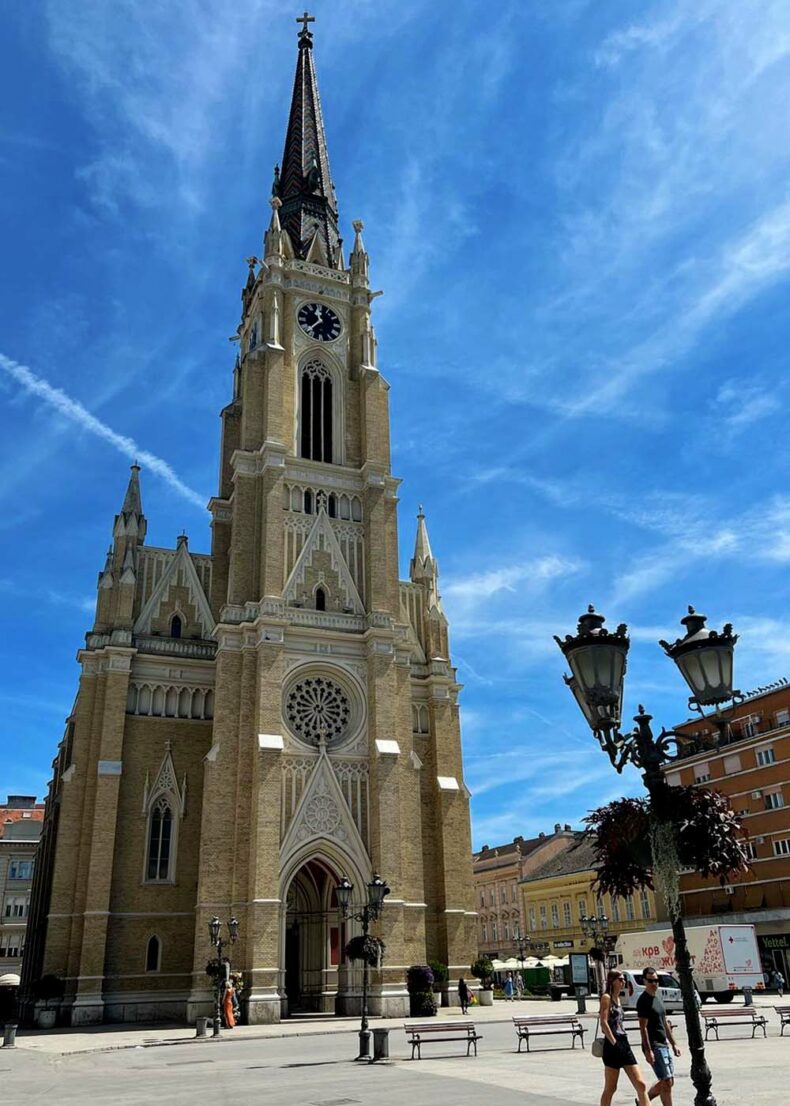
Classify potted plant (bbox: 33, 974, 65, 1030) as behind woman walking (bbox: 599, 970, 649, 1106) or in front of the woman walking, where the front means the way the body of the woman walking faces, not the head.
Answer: behind

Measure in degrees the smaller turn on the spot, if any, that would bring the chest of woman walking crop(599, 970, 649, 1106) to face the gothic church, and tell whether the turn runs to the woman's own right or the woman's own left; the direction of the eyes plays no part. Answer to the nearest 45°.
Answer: approximately 180°

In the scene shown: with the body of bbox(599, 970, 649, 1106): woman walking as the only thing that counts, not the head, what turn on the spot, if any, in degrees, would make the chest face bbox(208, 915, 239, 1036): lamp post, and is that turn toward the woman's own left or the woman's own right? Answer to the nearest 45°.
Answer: approximately 180°
